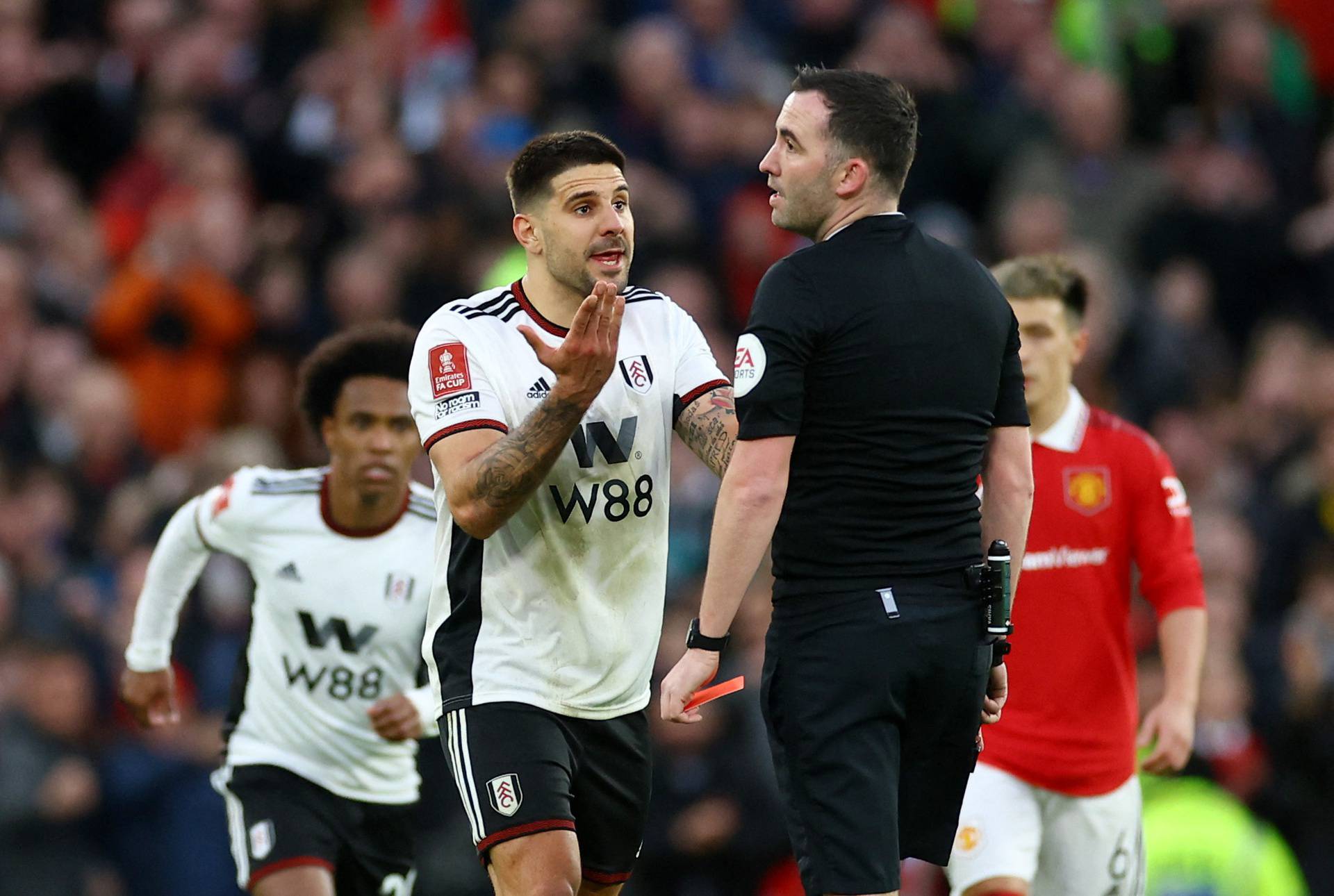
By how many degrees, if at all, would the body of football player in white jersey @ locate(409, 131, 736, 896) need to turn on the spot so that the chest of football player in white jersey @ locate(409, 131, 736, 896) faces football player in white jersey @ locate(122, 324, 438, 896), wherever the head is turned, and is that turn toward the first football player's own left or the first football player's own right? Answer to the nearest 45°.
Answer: approximately 180°

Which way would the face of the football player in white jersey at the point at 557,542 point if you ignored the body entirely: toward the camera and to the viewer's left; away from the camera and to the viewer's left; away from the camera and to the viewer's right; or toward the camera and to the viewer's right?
toward the camera and to the viewer's right

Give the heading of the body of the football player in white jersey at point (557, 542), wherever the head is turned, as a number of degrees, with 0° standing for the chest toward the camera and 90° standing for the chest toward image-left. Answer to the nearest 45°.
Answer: approximately 315°

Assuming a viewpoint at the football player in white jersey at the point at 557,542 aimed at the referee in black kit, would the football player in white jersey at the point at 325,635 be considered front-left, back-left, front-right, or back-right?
back-left

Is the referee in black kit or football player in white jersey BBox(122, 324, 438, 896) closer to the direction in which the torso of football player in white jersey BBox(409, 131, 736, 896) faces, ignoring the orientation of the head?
the referee in black kit

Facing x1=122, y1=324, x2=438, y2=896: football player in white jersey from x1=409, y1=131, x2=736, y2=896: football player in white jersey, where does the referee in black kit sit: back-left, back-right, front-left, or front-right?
back-right

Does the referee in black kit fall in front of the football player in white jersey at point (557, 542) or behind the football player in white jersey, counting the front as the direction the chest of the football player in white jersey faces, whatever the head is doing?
in front

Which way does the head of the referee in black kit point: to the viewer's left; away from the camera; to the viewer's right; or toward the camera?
to the viewer's left
